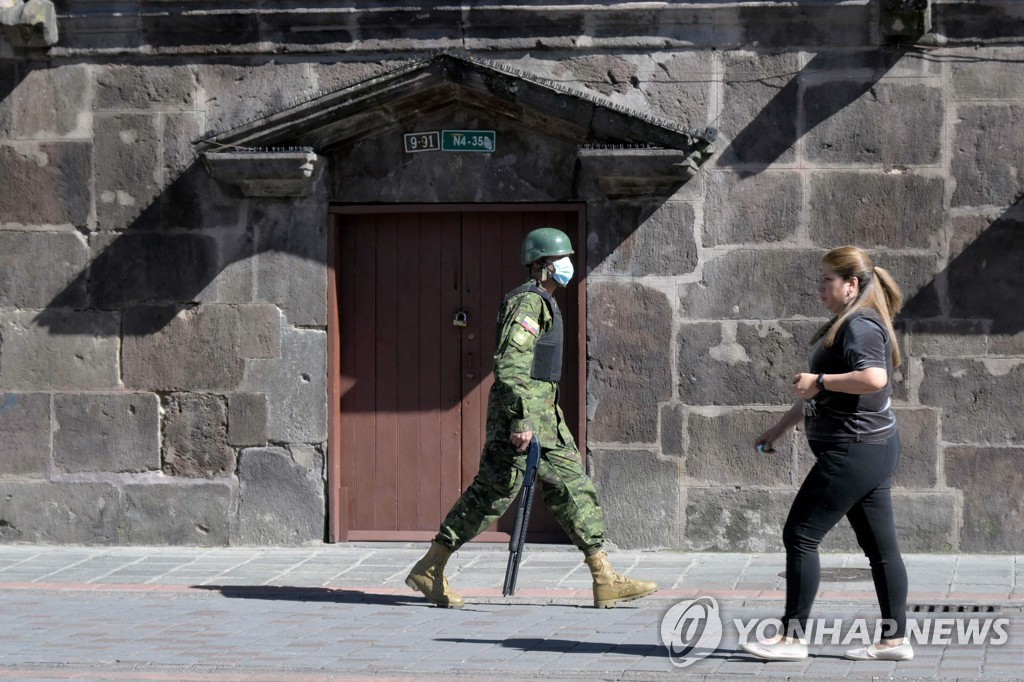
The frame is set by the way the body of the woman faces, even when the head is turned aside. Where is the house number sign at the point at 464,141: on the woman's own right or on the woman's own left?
on the woman's own right

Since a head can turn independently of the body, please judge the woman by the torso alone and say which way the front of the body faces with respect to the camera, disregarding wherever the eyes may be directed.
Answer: to the viewer's left

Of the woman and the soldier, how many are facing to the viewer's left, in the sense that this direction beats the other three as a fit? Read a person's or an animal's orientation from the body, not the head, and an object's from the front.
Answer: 1

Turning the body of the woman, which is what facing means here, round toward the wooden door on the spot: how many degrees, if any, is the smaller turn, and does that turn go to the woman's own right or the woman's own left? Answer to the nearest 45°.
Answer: approximately 45° to the woman's own right

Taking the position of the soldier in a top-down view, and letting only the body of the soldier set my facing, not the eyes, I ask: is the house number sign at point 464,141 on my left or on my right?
on my left

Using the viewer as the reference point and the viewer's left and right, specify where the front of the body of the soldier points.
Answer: facing to the right of the viewer

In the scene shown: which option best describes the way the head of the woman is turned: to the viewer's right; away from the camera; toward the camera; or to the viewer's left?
to the viewer's left

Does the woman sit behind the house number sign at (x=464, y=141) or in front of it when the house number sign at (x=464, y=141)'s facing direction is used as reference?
in front

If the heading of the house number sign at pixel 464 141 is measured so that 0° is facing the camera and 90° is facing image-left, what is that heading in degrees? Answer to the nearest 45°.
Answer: approximately 0°

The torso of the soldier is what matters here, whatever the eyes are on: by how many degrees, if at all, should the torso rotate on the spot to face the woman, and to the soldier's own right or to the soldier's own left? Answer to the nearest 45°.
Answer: approximately 45° to the soldier's own right
